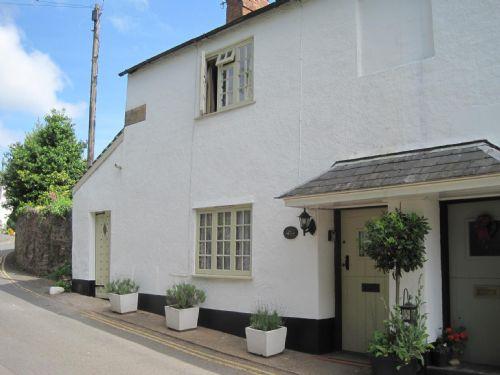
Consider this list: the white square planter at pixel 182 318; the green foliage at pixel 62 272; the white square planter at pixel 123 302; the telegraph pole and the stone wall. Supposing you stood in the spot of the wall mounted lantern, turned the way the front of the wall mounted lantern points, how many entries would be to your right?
5

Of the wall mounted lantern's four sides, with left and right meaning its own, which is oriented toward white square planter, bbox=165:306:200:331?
right

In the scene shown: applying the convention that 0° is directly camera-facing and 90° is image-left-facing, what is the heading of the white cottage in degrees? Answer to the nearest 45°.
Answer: approximately 45°

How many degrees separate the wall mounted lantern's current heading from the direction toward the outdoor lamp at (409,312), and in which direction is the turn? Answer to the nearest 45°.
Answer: approximately 90° to its left

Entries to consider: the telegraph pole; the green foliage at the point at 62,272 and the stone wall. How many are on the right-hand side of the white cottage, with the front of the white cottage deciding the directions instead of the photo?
3

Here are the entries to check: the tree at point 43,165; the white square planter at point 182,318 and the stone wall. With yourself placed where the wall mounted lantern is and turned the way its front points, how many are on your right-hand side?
3

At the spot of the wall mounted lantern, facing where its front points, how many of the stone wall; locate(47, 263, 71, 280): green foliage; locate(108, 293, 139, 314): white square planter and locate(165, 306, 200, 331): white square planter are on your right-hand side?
4

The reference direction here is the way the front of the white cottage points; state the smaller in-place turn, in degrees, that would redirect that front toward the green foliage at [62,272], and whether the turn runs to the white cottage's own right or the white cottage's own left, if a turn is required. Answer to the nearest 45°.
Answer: approximately 90° to the white cottage's own right

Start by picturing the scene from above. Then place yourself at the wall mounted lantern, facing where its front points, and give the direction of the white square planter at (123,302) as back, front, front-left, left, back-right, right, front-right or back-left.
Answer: right
